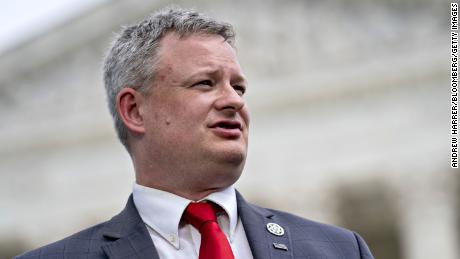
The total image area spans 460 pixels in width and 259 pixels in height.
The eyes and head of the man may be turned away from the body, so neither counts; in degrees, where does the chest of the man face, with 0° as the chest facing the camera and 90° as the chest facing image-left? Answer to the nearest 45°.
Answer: approximately 315°

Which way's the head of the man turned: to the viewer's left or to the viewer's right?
to the viewer's right
